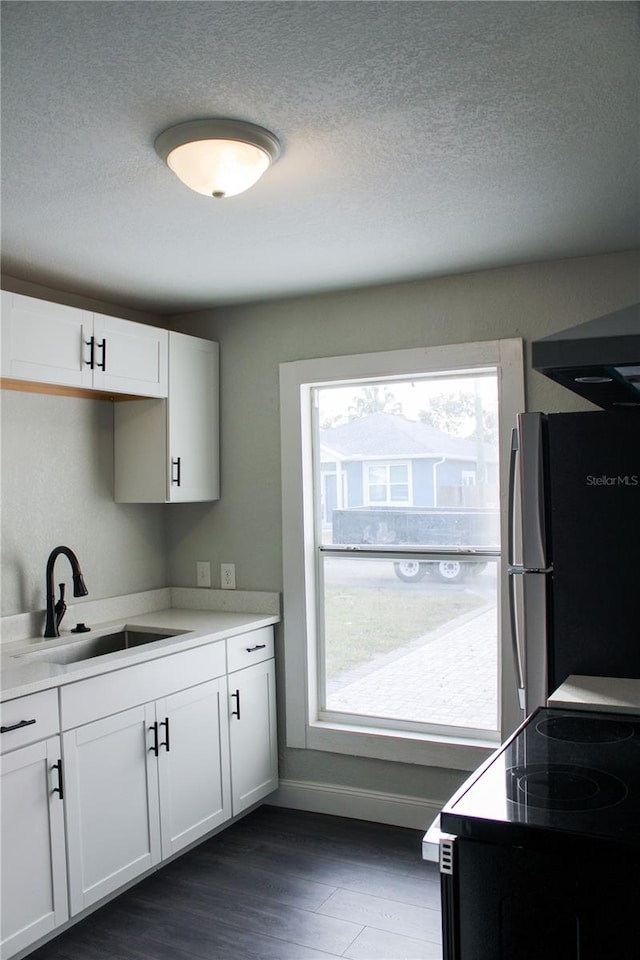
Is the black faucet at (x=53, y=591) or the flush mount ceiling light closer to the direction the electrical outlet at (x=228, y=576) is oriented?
the flush mount ceiling light

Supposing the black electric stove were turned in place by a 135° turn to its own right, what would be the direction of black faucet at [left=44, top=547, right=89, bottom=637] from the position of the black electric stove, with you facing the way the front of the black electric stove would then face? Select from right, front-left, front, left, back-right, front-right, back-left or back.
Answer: left

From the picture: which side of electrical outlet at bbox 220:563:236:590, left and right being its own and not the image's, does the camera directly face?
front

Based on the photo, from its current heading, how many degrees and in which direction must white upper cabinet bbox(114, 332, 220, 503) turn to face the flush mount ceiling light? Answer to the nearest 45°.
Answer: approximately 45° to its right

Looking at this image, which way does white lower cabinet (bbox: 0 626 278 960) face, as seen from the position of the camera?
facing the viewer and to the right of the viewer

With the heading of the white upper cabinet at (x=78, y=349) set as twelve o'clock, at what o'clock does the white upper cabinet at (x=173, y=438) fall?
the white upper cabinet at (x=173, y=438) is roughly at 9 o'clock from the white upper cabinet at (x=78, y=349).

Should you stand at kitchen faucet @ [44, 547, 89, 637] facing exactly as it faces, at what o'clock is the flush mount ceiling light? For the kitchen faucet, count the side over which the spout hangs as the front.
The flush mount ceiling light is roughly at 1 o'clock from the kitchen faucet.

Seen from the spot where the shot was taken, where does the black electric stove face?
facing to the left of the viewer
